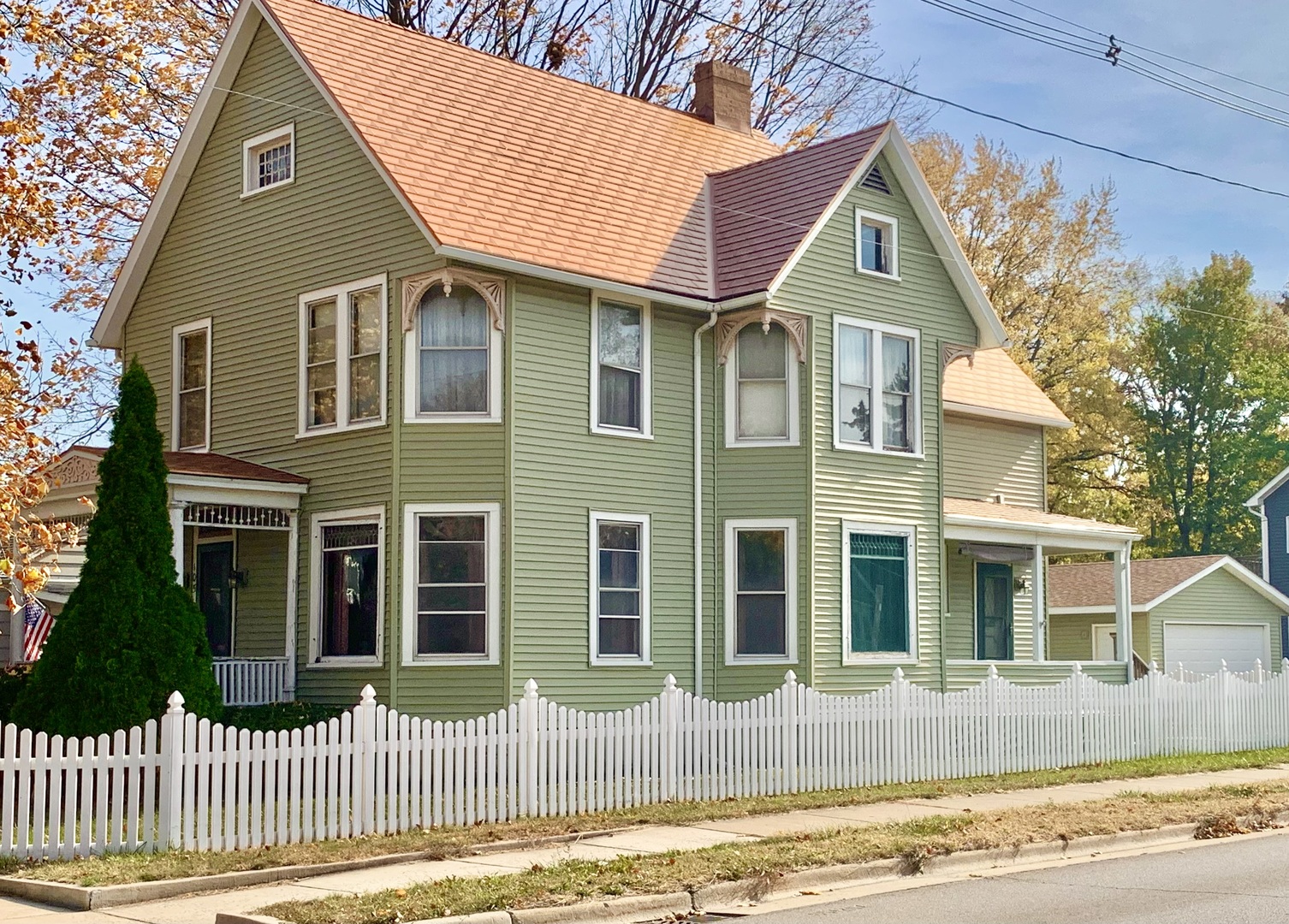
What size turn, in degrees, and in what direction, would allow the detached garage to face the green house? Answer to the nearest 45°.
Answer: approximately 45° to its right

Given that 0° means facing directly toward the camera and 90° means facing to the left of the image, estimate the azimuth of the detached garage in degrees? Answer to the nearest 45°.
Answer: approximately 315°

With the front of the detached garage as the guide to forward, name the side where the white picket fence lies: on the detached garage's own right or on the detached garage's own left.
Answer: on the detached garage's own right

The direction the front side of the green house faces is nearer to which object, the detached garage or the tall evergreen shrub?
the tall evergreen shrub

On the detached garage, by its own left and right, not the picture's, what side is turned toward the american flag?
right

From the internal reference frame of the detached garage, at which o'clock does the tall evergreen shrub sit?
The tall evergreen shrub is roughly at 2 o'clock from the detached garage.

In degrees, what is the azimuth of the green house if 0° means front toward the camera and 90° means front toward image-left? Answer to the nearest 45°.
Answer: approximately 45°
